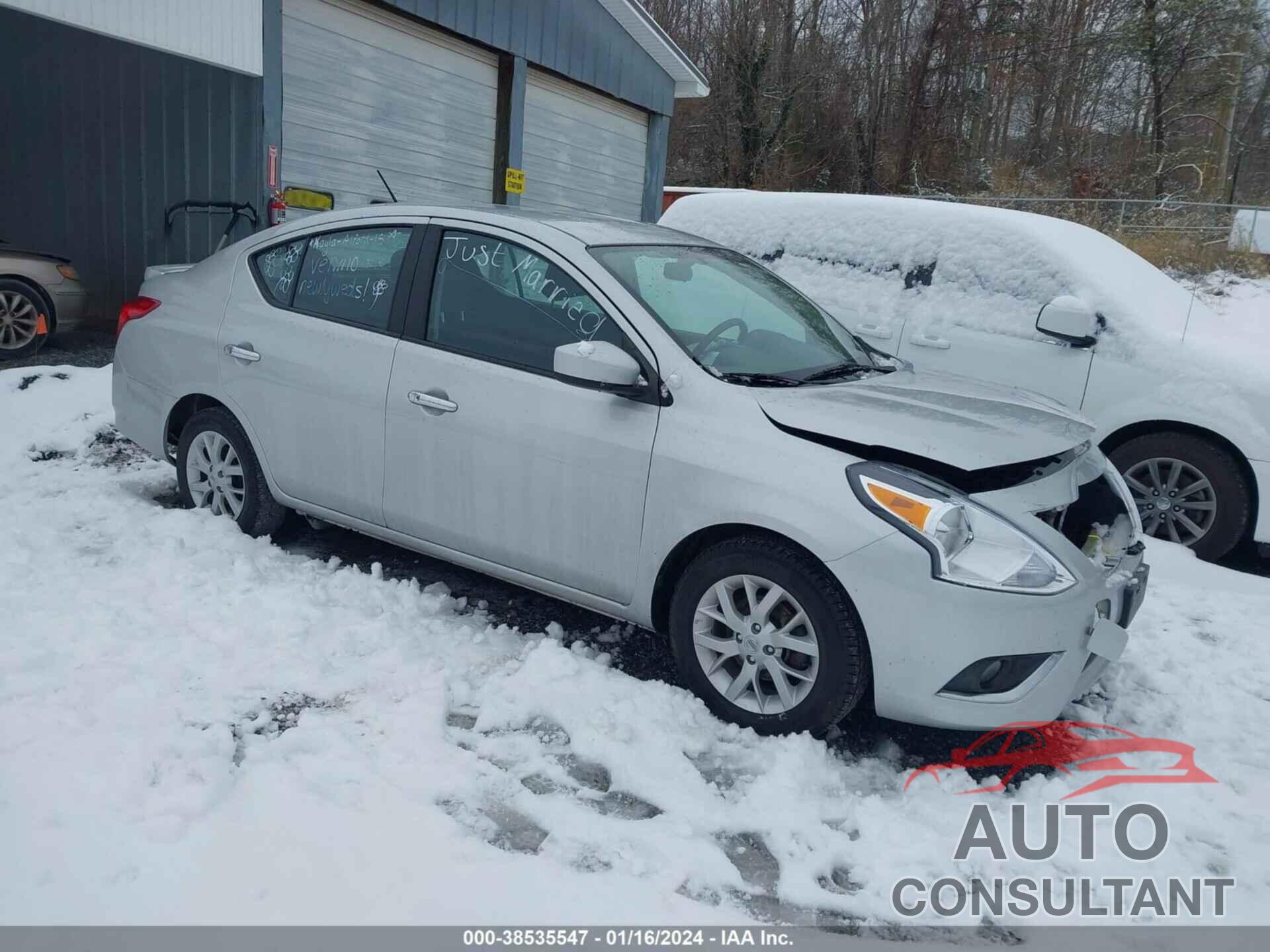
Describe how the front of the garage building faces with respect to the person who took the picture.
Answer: facing the viewer and to the right of the viewer

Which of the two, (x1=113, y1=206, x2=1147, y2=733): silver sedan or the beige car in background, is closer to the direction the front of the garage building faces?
the silver sedan

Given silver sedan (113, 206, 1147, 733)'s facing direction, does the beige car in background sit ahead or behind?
behind

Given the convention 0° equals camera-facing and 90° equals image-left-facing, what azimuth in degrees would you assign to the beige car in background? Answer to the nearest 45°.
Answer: approximately 270°

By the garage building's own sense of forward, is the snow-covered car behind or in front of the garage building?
in front

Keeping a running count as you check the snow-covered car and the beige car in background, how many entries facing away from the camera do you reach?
0

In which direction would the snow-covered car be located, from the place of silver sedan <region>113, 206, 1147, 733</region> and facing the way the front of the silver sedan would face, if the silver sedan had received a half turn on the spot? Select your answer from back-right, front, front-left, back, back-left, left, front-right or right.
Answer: right

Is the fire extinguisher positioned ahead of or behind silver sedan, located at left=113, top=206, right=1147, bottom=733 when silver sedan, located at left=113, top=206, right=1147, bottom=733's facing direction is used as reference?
behind

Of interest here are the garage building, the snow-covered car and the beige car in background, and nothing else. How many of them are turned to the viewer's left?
0

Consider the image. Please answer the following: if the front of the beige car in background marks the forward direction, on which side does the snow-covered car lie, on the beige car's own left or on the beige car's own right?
on the beige car's own right

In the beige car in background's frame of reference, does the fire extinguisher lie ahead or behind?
ahead

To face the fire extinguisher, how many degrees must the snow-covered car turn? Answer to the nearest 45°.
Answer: approximately 135° to its right
